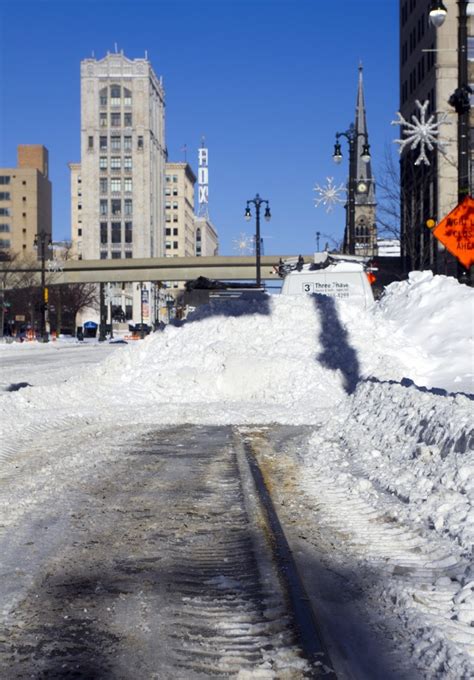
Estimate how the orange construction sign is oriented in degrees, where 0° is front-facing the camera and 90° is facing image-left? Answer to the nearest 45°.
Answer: approximately 0°
